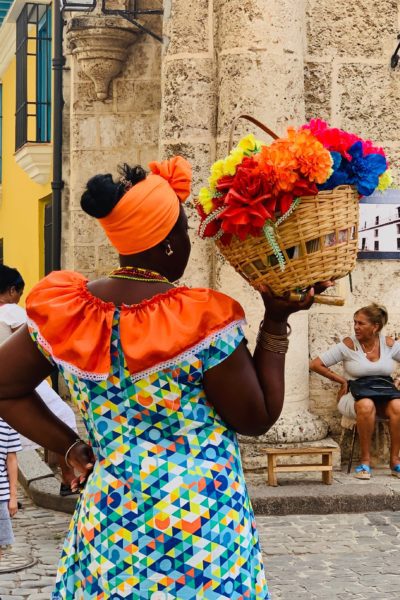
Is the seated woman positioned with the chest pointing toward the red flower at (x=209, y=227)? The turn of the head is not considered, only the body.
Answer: yes

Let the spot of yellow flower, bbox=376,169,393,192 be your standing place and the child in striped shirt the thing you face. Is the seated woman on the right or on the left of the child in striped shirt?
right

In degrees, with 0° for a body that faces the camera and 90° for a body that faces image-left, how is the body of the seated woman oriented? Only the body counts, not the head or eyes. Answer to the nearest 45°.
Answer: approximately 0°

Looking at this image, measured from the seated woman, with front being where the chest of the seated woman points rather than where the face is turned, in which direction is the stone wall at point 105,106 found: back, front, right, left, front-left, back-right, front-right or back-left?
back-right

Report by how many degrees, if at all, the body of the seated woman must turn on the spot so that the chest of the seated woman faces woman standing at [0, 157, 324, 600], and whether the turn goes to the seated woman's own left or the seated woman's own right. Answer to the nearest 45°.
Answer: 0° — they already face them

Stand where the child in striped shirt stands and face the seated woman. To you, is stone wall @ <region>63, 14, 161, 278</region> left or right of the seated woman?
left

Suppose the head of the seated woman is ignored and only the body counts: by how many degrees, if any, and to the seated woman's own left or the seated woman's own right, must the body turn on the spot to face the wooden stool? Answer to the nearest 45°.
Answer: approximately 45° to the seated woman's own right

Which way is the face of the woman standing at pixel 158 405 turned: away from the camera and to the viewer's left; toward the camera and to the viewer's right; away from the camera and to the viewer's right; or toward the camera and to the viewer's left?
away from the camera and to the viewer's right
